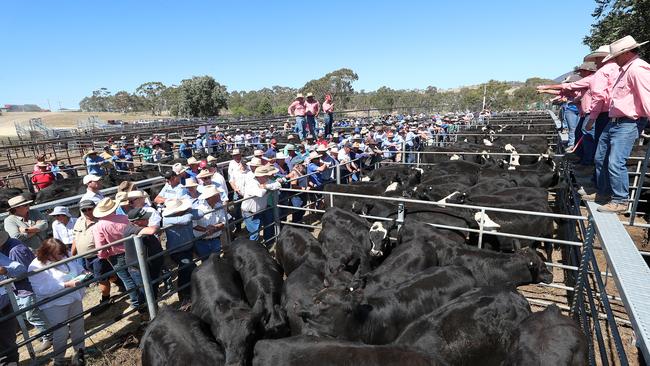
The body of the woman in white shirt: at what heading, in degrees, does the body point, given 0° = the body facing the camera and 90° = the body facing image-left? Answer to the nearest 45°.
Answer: approximately 315°

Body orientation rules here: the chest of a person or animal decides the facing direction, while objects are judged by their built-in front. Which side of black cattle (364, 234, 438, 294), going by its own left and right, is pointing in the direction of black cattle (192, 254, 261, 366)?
front
